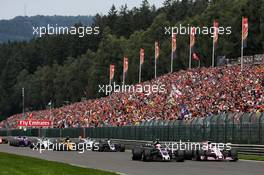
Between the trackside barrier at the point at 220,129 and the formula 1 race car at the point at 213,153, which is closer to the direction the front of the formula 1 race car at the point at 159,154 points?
the formula 1 race car

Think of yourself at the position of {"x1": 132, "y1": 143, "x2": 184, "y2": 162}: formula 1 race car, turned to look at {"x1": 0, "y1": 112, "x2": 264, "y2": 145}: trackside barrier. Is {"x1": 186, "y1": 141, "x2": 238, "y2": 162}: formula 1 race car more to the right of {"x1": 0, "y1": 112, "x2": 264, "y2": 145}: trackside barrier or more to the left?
right
